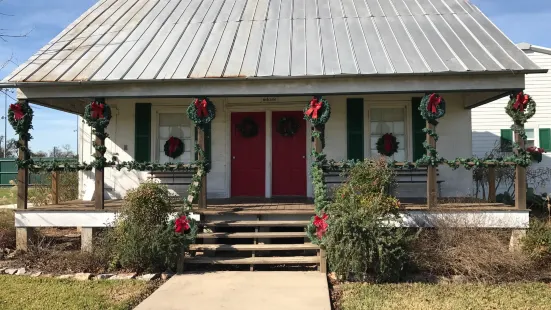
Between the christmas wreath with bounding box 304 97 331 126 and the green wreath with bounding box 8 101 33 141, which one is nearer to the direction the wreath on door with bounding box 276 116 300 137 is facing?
the christmas wreath

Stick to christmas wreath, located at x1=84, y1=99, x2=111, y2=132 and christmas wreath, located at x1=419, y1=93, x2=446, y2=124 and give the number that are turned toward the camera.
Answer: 2

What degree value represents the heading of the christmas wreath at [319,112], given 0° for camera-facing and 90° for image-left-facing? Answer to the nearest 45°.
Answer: approximately 0°

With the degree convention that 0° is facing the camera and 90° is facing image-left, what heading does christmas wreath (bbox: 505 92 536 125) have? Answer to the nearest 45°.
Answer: approximately 0°

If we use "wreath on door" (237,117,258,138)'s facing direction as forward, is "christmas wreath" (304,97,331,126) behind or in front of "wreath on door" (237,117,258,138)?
in front

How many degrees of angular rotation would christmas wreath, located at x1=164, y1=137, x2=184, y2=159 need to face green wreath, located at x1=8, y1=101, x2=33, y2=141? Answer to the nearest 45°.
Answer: approximately 45° to its right
